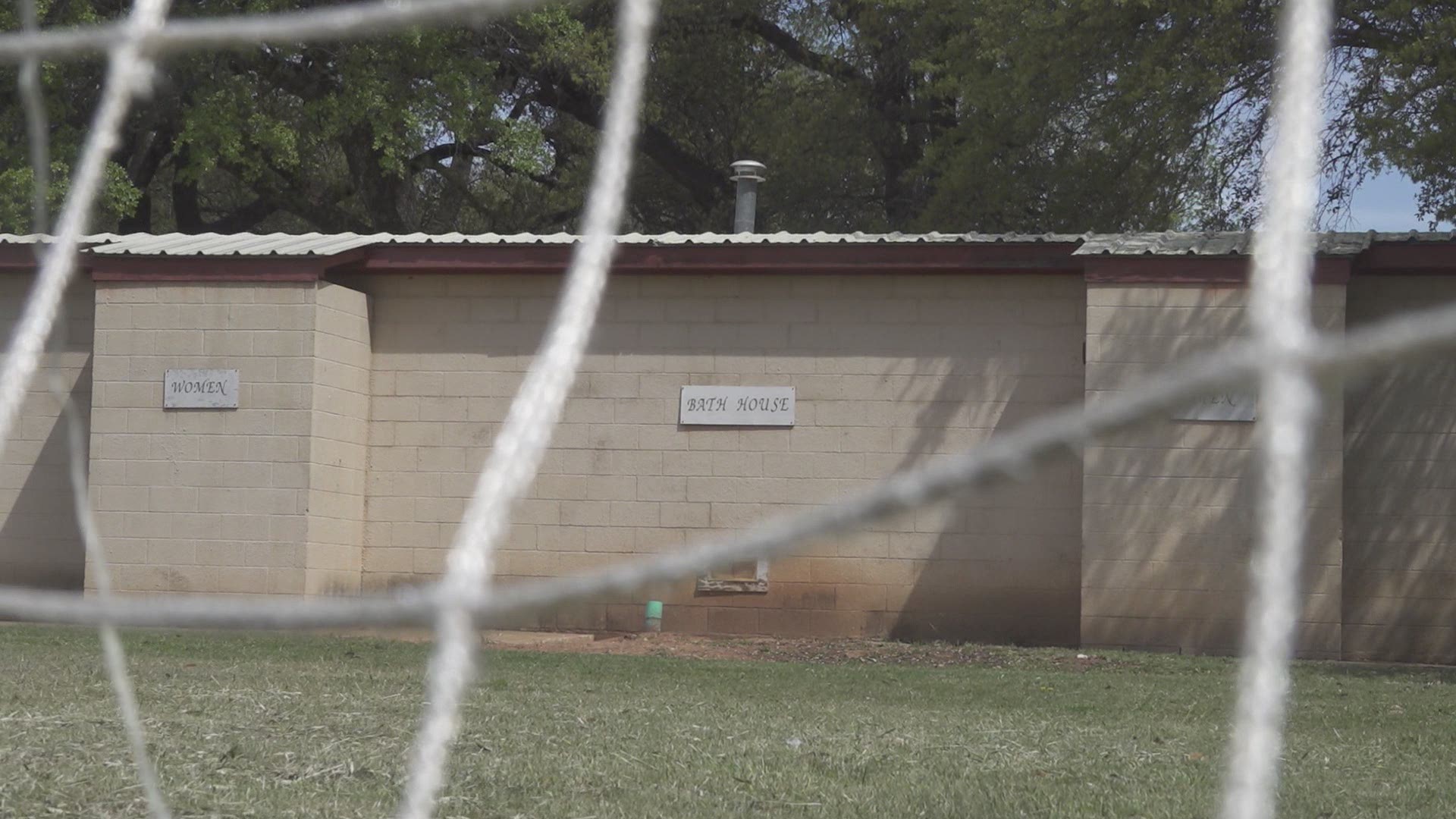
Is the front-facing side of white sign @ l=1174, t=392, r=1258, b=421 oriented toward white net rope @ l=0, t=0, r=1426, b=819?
yes

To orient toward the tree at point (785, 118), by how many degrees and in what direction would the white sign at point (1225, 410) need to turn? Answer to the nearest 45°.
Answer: approximately 135° to its right

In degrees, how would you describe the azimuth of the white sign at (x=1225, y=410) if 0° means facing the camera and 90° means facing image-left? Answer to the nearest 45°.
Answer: approximately 0°

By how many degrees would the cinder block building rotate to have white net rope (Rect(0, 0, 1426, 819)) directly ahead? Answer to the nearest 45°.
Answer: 0° — it already faces it

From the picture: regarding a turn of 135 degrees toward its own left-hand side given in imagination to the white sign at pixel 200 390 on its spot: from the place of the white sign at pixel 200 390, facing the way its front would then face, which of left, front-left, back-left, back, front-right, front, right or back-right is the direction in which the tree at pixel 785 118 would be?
front

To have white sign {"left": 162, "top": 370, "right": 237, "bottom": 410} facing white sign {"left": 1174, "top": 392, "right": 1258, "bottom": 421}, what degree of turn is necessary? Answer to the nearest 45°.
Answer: approximately 45° to its left

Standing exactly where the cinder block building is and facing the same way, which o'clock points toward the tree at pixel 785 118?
The tree is roughly at 6 o'clock from the cinder block building.

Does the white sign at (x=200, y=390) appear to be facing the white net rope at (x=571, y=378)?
yes
